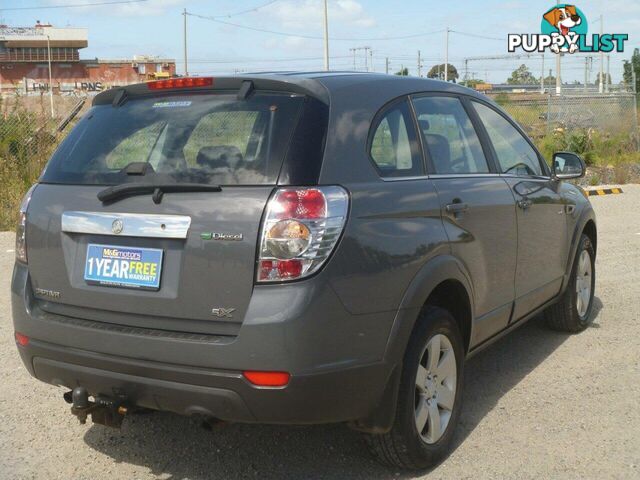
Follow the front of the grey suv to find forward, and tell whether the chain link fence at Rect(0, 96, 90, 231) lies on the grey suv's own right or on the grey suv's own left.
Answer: on the grey suv's own left

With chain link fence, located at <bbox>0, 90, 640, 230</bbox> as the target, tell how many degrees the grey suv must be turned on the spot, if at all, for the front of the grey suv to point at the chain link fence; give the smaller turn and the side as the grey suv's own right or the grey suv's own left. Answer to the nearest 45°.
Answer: approximately 45° to the grey suv's own left

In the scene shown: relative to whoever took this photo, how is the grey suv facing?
facing away from the viewer and to the right of the viewer
